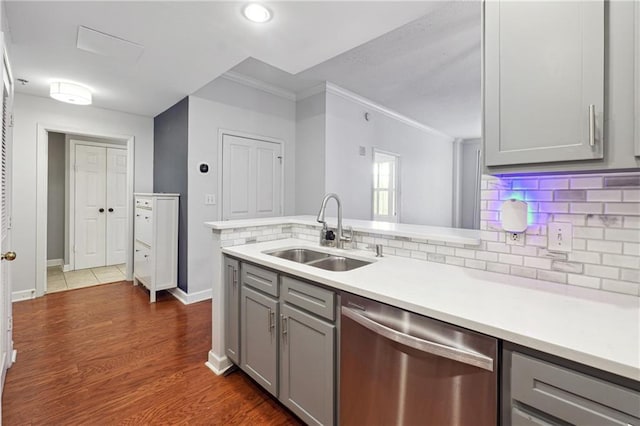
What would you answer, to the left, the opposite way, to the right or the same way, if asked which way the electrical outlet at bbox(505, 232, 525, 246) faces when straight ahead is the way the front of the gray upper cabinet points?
the same way

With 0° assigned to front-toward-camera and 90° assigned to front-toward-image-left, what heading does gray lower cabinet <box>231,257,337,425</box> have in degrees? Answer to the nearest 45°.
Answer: approximately 45°

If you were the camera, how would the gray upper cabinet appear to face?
facing the viewer

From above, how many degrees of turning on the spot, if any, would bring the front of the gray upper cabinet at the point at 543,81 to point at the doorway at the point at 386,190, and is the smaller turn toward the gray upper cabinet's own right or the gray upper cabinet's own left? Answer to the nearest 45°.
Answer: approximately 135° to the gray upper cabinet's own right

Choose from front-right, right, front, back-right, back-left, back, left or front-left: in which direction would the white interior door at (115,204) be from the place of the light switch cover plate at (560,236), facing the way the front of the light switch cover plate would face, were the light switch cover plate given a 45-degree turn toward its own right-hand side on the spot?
front-right

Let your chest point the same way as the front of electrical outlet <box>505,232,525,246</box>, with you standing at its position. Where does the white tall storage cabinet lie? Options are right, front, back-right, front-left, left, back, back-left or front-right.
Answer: right

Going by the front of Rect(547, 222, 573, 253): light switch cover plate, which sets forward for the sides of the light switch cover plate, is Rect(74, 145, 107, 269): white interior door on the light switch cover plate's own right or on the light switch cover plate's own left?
on the light switch cover plate's own right

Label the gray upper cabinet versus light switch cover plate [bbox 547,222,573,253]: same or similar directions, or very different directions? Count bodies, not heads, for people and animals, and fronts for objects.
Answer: same or similar directions

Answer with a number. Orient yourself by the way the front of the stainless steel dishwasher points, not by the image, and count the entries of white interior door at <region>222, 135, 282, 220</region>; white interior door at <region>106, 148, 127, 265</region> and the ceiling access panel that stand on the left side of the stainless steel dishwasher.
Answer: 0

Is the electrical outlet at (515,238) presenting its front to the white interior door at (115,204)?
no

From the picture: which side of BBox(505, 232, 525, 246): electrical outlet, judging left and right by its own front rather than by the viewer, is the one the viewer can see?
front

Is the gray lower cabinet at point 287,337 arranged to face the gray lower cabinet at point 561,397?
no

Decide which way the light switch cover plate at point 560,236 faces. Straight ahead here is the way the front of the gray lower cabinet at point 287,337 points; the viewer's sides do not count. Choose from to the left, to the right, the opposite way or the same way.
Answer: the same way

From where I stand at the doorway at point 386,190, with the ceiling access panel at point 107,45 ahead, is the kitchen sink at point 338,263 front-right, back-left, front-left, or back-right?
front-left
